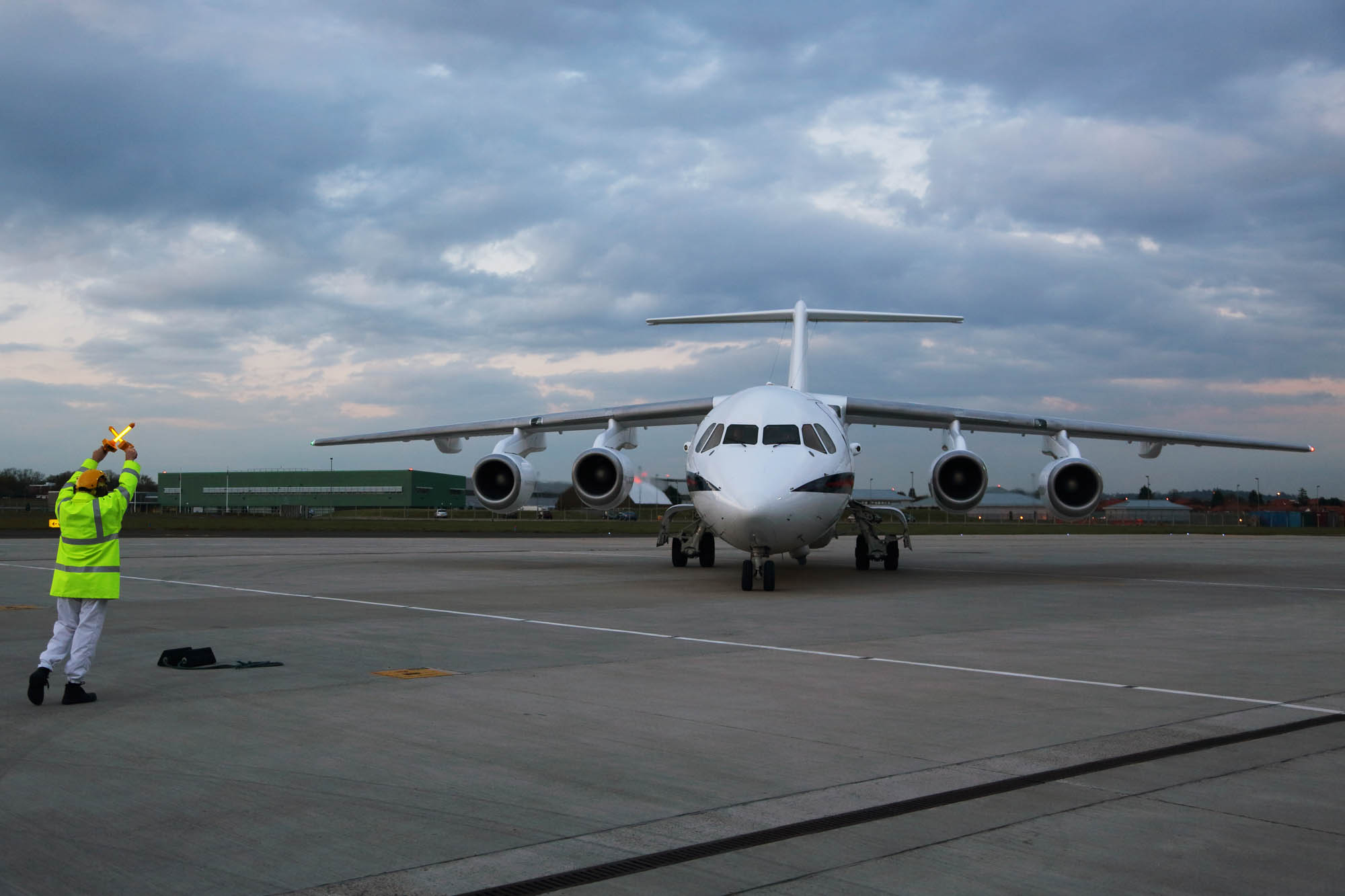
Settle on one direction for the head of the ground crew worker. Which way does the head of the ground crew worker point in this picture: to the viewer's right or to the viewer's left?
to the viewer's right

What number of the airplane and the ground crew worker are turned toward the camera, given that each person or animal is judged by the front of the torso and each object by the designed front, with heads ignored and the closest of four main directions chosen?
1

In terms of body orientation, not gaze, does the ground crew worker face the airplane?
yes

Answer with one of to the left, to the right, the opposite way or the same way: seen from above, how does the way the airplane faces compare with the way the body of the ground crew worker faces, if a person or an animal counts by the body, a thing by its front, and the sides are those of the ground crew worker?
the opposite way

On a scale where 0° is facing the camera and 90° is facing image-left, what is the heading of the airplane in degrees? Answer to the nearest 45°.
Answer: approximately 0°

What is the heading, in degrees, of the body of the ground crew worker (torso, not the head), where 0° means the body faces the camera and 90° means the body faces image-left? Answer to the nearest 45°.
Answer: approximately 225°

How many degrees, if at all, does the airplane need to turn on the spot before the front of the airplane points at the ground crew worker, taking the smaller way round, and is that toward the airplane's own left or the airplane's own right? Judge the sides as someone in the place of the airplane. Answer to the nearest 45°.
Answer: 0° — it already faces them
